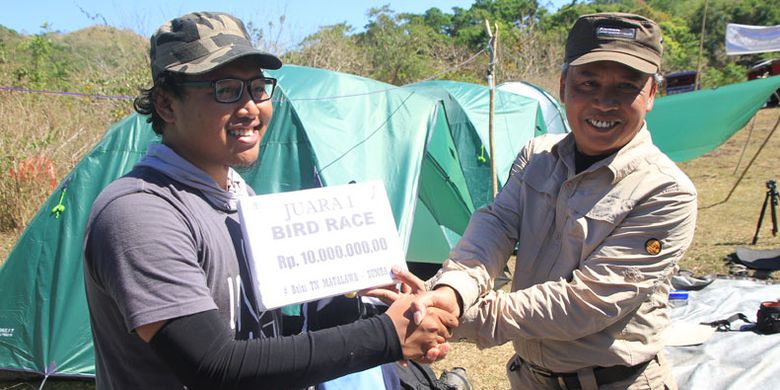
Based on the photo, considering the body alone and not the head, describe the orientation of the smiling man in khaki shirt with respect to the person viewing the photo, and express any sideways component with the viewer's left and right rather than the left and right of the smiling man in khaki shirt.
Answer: facing the viewer and to the left of the viewer

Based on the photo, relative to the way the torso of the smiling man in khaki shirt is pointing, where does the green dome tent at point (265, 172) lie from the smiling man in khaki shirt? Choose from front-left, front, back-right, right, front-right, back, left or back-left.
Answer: right

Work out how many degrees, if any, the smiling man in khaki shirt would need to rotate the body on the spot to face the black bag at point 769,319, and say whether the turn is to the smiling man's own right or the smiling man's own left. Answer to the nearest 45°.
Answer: approximately 180°

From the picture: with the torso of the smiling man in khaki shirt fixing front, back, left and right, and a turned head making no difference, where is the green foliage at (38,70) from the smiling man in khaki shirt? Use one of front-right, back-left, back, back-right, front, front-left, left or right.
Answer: right

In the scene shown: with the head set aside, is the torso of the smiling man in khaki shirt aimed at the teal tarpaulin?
no

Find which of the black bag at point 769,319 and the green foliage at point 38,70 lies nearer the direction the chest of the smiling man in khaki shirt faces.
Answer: the green foliage

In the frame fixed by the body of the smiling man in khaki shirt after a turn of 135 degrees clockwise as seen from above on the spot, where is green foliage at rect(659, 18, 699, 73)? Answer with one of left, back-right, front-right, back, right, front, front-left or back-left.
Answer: front
